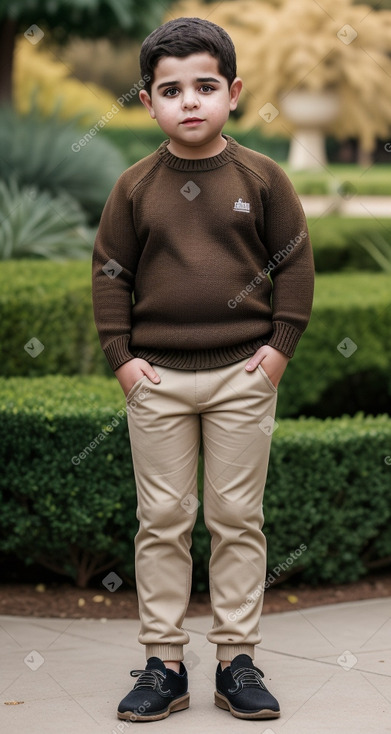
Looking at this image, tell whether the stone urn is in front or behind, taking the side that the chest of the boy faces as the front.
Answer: behind

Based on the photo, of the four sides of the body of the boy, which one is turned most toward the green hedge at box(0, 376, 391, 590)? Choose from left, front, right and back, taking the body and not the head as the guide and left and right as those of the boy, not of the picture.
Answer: back

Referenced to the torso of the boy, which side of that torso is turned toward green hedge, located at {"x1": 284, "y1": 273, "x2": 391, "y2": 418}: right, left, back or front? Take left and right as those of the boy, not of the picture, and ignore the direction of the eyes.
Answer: back

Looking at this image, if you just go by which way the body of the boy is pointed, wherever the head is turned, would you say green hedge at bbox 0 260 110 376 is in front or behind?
behind

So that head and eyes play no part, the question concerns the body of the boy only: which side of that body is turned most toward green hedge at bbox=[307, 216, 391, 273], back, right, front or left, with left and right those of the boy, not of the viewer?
back

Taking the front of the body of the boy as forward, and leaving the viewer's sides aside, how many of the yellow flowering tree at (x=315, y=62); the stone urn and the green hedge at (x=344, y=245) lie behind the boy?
3

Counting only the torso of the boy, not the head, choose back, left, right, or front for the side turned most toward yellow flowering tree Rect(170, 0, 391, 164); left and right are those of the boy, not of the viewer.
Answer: back

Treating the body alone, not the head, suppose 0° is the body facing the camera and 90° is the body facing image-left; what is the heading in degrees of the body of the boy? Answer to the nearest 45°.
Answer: approximately 0°
